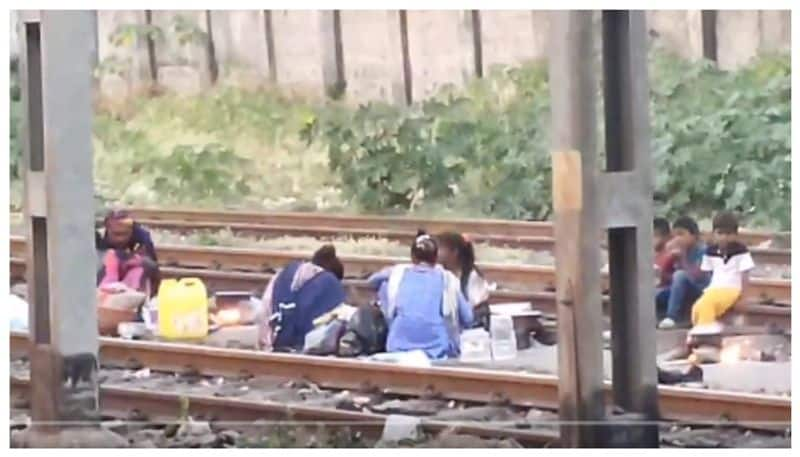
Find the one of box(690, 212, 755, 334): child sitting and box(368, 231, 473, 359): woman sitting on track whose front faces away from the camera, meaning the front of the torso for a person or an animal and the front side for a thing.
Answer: the woman sitting on track

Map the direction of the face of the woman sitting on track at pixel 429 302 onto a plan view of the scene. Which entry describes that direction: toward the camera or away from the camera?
away from the camera

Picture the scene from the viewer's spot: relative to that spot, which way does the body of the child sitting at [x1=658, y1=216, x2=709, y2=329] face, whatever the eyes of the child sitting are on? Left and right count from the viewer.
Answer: facing the viewer and to the left of the viewer

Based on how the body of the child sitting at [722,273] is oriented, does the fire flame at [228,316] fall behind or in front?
in front

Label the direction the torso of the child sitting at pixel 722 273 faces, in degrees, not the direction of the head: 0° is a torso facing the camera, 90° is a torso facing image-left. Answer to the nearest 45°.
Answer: approximately 45°

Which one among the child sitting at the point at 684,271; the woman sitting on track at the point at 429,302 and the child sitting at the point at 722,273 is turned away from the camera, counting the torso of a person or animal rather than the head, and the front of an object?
the woman sitting on track

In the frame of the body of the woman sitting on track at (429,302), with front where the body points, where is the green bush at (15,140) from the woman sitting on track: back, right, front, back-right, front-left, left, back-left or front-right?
left

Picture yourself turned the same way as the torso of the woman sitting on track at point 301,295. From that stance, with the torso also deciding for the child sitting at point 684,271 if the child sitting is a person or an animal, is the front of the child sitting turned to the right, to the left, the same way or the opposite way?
the opposite way

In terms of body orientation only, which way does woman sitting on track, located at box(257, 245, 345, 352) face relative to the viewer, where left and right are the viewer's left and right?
facing away from the viewer and to the right of the viewer

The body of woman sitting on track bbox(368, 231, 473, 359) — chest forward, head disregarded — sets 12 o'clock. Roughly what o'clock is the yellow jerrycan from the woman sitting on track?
The yellow jerrycan is roughly at 9 o'clock from the woman sitting on track.

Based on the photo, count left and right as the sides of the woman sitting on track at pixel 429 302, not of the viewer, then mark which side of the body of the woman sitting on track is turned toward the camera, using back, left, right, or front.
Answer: back

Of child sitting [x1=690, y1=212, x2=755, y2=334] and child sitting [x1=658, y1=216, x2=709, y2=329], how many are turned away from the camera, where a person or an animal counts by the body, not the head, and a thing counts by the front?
0

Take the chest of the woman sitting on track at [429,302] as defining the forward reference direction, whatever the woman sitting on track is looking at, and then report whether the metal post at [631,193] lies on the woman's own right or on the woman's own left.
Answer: on the woman's own right
